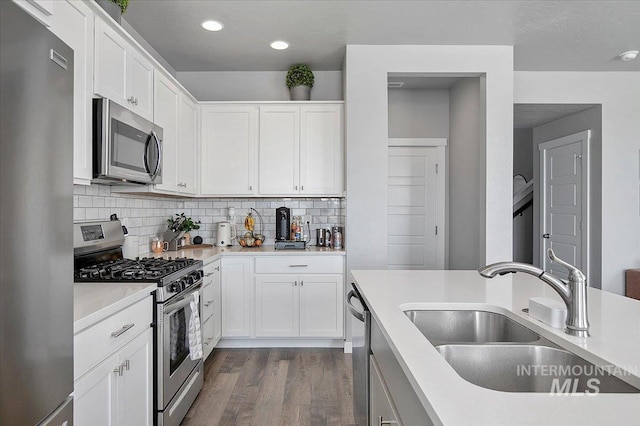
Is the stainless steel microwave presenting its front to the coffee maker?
no

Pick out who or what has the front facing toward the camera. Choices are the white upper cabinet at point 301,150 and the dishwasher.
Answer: the white upper cabinet

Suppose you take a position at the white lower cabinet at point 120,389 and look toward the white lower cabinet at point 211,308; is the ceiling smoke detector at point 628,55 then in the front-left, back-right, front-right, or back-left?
front-right

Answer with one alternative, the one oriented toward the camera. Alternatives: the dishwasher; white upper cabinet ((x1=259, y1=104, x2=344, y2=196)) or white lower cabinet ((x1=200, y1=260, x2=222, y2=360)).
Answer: the white upper cabinet

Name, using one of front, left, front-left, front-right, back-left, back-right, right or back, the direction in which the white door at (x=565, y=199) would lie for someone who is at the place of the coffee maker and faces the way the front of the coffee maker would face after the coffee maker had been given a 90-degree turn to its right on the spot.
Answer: back

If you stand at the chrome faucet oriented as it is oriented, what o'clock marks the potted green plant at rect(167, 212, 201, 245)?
The potted green plant is roughly at 1 o'clock from the chrome faucet.

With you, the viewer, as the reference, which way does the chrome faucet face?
facing to the left of the viewer

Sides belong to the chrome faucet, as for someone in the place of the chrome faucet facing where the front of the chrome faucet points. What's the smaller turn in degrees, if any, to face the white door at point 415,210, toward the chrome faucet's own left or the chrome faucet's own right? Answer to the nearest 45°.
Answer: approximately 90° to the chrome faucet's own right

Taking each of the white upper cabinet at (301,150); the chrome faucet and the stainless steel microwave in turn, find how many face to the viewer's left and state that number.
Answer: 1

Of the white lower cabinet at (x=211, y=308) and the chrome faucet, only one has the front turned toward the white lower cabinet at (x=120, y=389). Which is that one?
the chrome faucet

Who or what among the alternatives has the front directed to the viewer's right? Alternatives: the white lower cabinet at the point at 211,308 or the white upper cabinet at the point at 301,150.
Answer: the white lower cabinet

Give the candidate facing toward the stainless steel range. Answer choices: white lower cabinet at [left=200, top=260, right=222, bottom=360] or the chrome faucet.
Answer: the chrome faucet

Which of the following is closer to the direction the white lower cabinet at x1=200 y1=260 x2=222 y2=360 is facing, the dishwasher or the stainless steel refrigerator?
the dishwasher

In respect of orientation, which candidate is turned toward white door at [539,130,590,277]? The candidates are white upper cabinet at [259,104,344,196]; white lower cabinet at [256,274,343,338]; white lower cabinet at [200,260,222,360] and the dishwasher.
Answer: white lower cabinet at [200,260,222,360]

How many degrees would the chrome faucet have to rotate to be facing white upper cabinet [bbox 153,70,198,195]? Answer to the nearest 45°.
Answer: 0° — it already faces it

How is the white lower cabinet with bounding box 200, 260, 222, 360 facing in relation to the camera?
to the viewer's right

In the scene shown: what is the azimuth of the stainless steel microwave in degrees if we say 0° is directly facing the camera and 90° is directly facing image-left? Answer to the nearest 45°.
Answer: approximately 315°

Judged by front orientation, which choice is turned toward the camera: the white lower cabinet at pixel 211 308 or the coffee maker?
the coffee maker

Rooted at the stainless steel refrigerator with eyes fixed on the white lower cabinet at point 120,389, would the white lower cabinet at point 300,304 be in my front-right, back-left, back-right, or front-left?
front-right

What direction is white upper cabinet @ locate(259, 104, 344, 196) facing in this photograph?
toward the camera

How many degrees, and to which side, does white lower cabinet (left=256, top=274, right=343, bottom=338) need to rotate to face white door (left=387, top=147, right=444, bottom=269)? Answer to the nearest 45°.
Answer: approximately 135° to its left
